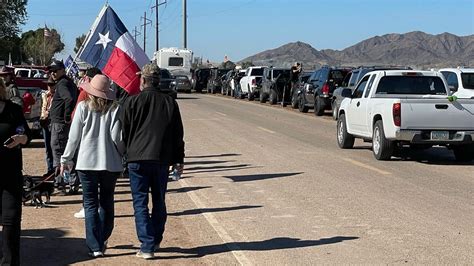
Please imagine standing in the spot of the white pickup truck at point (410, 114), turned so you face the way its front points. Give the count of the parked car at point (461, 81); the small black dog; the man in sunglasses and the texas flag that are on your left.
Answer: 3

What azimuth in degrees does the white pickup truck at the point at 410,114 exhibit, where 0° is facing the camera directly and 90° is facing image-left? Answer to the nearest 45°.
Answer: approximately 135°

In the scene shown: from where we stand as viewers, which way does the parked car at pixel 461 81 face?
facing away from the viewer and to the left of the viewer

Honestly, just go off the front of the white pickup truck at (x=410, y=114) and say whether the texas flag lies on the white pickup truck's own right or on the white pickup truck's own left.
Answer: on the white pickup truck's own left

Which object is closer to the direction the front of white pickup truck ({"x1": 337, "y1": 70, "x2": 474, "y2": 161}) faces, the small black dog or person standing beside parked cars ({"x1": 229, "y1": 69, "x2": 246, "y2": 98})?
the person standing beside parked cars

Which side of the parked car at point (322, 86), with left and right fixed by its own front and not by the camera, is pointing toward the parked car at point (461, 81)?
back

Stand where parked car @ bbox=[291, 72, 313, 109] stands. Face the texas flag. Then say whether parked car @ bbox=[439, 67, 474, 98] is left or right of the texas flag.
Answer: left

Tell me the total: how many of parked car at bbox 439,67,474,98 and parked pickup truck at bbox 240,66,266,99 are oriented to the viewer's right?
0
